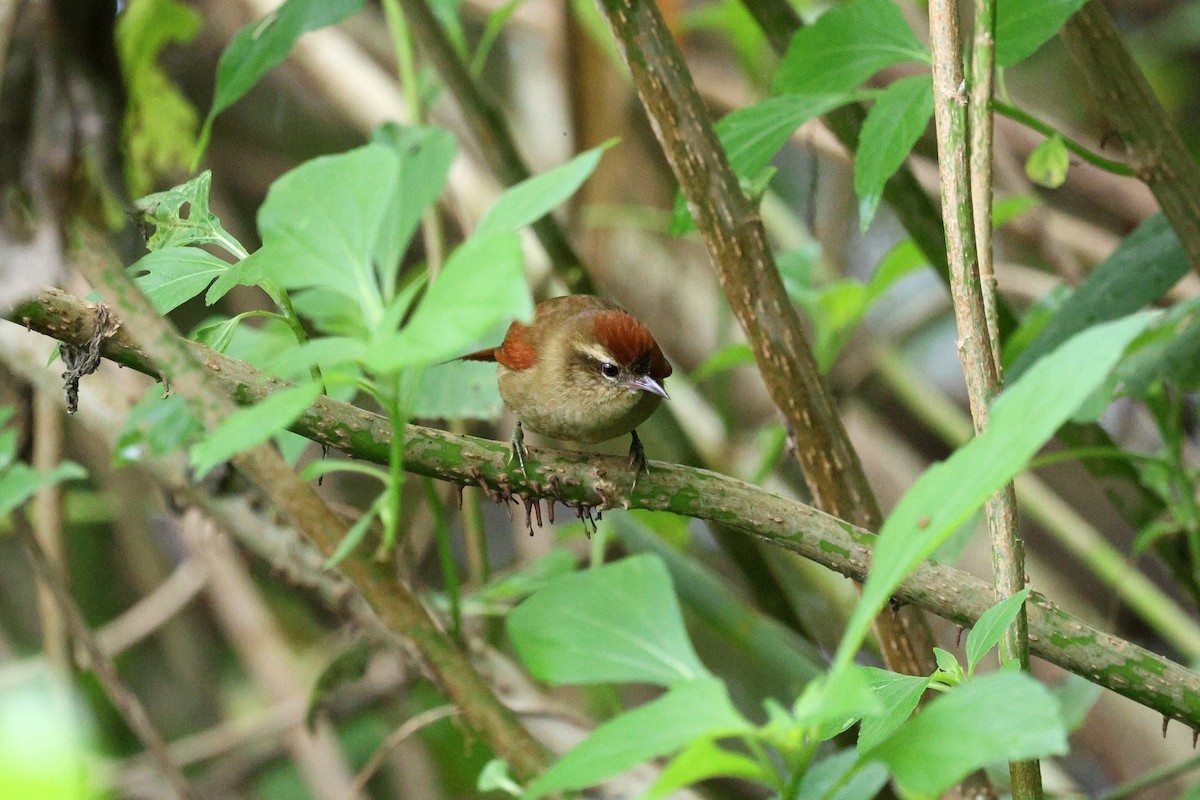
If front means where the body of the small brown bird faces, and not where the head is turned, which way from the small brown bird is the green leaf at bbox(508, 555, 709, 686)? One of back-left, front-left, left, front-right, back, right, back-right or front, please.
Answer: front-right

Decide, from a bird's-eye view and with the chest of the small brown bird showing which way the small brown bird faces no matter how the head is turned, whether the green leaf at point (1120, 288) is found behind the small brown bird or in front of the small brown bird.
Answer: in front

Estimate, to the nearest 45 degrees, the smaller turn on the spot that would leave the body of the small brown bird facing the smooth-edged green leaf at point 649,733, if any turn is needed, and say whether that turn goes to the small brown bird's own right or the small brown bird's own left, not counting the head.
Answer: approximately 45° to the small brown bird's own right

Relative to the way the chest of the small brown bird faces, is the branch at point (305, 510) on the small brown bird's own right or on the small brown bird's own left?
on the small brown bird's own right

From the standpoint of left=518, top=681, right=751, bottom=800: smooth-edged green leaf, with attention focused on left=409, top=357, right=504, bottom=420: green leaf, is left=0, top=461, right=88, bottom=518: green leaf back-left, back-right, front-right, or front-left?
front-left

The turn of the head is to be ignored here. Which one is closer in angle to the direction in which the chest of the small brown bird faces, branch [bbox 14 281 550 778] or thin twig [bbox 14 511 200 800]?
the branch

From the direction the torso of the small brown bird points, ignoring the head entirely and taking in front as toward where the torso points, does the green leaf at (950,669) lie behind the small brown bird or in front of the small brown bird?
in front

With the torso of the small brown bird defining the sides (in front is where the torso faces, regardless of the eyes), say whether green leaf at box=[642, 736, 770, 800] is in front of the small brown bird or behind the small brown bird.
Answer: in front

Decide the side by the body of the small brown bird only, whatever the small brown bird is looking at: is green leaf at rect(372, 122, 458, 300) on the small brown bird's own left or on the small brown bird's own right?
on the small brown bird's own right

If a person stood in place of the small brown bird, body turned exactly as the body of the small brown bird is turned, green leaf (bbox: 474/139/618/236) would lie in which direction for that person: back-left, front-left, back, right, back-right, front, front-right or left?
front-right

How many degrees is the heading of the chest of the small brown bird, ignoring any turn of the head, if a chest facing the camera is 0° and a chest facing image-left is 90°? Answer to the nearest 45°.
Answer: approximately 315°
